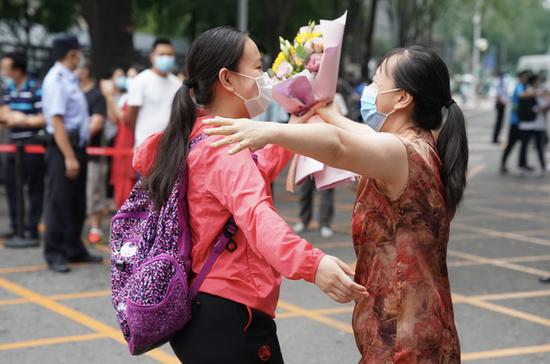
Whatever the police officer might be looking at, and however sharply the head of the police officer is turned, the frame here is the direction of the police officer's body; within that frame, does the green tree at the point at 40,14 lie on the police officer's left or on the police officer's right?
on the police officer's left

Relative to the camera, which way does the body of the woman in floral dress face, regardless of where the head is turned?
to the viewer's left

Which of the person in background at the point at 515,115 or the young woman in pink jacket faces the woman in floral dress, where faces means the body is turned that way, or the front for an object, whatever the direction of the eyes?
the young woman in pink jacket

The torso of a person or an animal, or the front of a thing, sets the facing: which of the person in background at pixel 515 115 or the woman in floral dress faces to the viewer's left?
the woman in floral dress

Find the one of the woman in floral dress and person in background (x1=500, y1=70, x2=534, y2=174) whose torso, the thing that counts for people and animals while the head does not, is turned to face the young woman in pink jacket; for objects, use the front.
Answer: the woman in floral dress

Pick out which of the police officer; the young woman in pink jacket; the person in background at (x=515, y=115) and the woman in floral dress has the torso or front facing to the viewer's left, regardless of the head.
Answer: the woman in floral dress

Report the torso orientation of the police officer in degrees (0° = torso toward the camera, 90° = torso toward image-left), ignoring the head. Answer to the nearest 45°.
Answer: approximately 270°

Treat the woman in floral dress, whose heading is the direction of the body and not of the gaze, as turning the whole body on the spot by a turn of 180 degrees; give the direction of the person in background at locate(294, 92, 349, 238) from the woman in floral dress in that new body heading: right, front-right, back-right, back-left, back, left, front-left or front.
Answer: left

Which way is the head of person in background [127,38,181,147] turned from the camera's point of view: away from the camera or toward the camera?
toward the camera

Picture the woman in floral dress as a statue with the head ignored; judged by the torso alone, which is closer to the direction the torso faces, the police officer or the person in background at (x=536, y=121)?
the police officer

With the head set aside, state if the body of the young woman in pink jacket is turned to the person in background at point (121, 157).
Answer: no

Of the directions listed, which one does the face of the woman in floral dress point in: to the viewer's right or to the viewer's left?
to the viewer's left

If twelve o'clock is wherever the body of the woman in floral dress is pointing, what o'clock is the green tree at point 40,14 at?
The green tree is roughly at 2 o'clock from the woman in floral dress.

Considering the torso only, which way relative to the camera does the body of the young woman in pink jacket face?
to the viewer's right

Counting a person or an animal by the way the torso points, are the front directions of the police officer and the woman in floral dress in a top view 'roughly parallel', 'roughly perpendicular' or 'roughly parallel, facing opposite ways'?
roughly parallel, facing opposite ways
